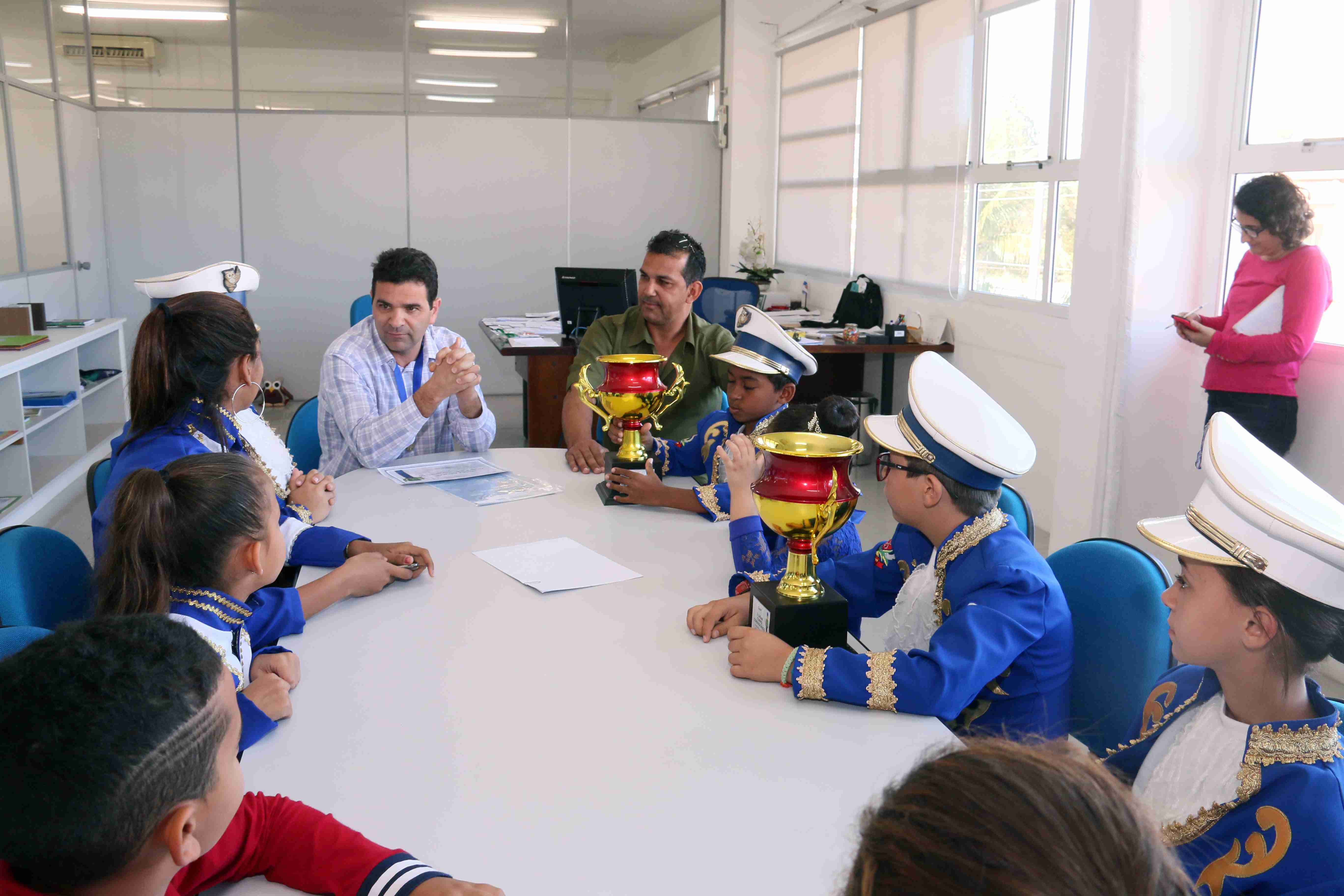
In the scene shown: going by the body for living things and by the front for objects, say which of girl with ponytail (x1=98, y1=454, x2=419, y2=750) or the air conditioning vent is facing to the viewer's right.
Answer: the girl with ponytail

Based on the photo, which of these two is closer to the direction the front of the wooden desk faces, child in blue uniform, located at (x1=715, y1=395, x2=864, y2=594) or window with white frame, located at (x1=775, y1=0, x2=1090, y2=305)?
the child in blue uniform

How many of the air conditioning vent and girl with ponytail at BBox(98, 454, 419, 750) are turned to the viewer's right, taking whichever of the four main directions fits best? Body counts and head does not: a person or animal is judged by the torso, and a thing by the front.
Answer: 1

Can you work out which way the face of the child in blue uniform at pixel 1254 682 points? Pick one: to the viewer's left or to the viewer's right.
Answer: to the viewer's left

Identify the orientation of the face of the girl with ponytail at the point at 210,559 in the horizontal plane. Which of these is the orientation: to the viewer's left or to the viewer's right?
to the viewer's right

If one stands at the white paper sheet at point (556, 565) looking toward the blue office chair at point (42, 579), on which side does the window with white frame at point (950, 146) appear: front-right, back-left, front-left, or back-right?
back-right

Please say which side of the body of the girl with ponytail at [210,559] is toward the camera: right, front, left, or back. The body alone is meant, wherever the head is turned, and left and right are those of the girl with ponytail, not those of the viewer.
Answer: right

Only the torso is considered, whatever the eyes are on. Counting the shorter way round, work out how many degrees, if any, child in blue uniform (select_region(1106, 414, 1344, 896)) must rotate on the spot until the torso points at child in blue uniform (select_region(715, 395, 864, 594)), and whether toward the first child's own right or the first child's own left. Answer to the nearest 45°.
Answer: approximately 90° to the first child's own right

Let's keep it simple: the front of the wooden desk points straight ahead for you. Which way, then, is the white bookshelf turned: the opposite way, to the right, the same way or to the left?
to the left

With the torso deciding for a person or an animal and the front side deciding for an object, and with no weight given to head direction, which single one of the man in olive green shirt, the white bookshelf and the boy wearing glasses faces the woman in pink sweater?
the white bookshelf

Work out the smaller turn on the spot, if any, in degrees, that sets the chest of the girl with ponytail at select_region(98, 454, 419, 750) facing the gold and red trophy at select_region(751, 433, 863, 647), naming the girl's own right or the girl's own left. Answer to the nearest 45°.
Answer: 0° — they already face it
